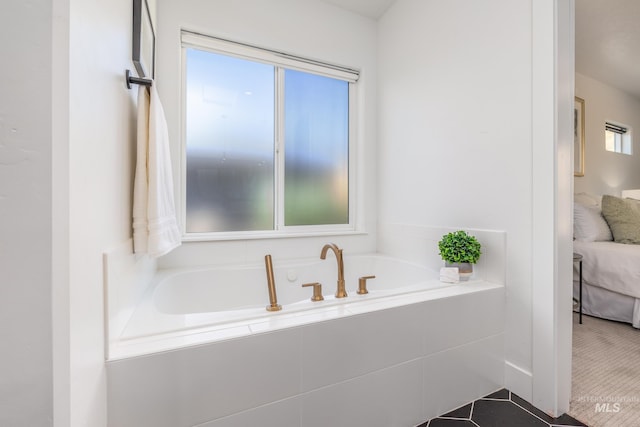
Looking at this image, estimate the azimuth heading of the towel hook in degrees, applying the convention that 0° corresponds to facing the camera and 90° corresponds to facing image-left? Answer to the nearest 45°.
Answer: approximately 270°

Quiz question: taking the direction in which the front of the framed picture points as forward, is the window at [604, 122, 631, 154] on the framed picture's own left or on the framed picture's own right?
on the framed picture's own left

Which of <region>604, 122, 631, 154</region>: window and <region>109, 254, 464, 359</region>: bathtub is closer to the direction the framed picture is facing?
the window

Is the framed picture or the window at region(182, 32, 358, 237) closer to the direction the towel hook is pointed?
the framed picture

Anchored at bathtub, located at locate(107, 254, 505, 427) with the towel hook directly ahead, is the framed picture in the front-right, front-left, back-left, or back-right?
back-right

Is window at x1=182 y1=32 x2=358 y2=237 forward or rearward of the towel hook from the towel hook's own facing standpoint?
forward

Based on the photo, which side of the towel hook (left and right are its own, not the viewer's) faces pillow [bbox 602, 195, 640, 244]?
front

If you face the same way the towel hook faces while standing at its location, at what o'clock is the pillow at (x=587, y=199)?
The pillow is roughly at 12 o'clock from the towel hook.

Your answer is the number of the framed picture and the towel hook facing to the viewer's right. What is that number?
2

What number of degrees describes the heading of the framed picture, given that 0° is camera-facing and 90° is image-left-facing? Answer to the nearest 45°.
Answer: approximately 270°

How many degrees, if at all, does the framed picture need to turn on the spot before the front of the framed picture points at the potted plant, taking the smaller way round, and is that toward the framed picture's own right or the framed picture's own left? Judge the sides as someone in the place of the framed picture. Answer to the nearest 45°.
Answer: approximately 90° to the framed picture's own right

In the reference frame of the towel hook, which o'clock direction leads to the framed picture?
The framed picture is roughly at 12 o'clock from the towel hook.
